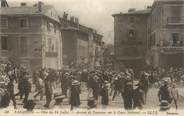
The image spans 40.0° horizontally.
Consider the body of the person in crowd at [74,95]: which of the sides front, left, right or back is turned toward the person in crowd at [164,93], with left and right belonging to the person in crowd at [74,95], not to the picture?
right

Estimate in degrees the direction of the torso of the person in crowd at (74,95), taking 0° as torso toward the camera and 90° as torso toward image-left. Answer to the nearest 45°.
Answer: approximately 180°

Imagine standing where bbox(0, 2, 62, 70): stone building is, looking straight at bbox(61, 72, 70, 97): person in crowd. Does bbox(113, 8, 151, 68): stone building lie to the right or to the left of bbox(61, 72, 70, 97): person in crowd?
left

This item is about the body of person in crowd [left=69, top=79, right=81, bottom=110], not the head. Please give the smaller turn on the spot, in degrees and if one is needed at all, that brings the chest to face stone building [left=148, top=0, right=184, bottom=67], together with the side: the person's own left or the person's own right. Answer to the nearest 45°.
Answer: approximately 45° to the person's own right
